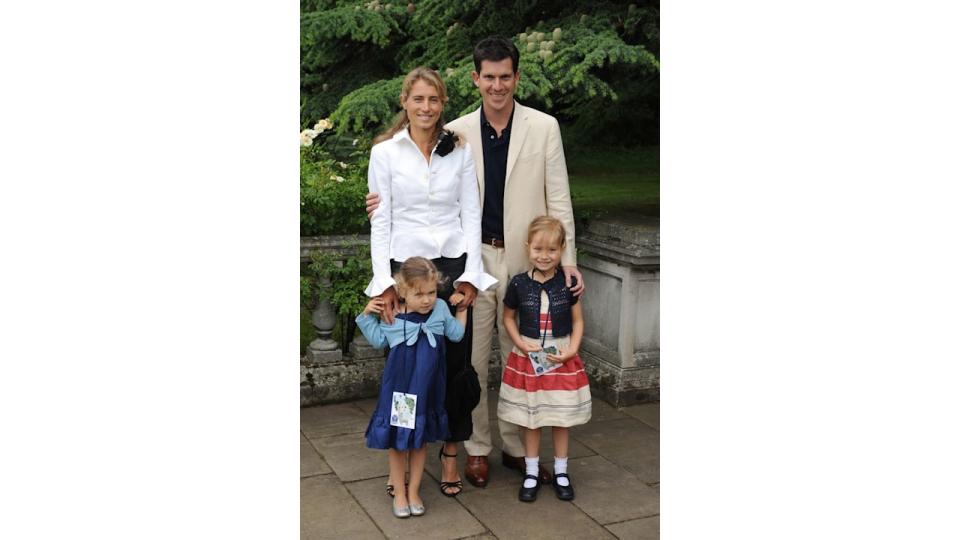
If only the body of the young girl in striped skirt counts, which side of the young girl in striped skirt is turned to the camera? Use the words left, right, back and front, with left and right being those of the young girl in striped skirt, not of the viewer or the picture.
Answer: front

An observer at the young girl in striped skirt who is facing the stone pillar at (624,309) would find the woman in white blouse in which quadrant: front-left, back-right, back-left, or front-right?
back-left

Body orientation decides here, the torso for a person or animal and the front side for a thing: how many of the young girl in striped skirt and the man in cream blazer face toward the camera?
2

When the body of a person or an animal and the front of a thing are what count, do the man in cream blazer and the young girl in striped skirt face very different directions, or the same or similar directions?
same or similar directions

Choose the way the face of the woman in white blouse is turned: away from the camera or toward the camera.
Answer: toward the camera

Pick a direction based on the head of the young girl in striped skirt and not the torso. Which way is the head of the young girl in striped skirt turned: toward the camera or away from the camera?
toward the camera

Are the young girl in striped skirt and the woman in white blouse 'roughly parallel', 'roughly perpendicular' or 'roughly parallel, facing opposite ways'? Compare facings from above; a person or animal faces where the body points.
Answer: roughly parallel

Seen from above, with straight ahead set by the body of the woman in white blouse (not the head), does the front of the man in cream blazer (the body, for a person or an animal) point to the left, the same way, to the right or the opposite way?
the same way

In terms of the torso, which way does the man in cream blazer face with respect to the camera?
toward the camera

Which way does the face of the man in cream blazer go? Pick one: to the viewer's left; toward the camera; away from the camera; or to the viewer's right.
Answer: toward the camera

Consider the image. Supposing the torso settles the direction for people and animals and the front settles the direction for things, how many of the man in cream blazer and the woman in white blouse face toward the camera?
2

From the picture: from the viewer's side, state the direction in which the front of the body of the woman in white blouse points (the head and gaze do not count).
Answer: toward the camera

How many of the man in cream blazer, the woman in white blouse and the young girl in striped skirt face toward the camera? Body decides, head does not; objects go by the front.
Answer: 3
